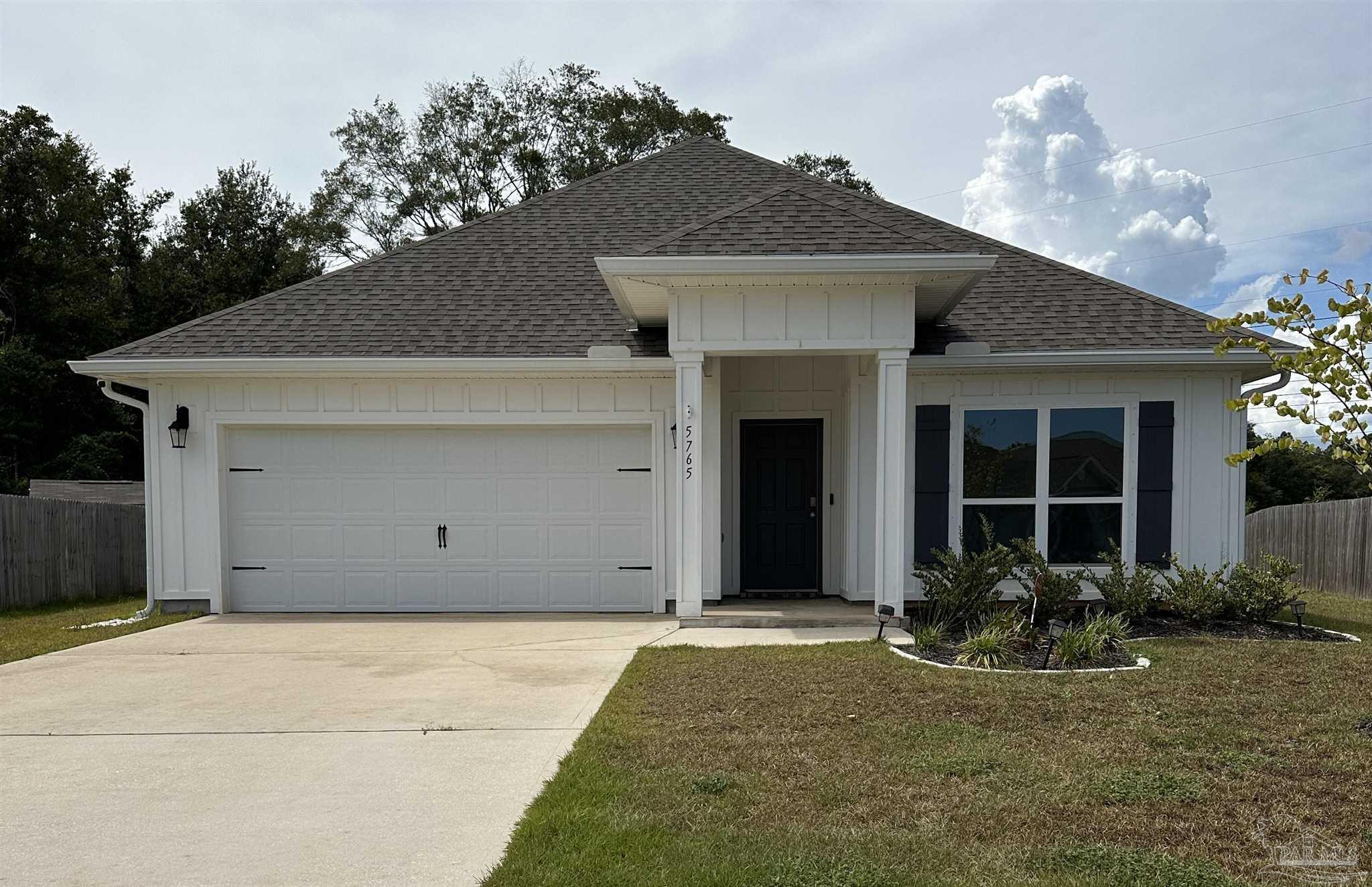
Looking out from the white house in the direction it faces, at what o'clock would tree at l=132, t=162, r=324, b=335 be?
The tree is roughly at 5 o'clock from the white house.

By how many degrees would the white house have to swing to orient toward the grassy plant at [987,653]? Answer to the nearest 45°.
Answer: approximately 45° to its left

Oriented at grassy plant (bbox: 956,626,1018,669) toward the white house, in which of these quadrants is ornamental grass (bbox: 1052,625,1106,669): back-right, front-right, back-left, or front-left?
back-right

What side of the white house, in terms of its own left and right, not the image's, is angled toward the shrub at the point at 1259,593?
left

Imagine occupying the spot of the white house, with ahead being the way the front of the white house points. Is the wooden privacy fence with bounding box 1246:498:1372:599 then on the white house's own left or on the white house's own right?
on the white house's own left

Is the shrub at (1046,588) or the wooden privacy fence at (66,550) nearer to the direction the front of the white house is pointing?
the shrub

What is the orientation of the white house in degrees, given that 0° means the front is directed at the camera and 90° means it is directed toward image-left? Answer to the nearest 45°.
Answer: approximately 0°

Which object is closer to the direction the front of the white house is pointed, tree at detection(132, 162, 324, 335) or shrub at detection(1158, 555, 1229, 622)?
the shrub

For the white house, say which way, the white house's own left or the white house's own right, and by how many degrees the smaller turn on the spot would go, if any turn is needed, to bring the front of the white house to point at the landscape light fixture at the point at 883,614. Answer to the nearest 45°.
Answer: approximately 45° to the white house's own left

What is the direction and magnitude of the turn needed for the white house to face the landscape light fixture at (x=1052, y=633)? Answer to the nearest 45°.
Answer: approximately 45° to its left

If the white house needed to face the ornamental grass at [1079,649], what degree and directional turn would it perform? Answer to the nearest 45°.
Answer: approximately 45° to its left

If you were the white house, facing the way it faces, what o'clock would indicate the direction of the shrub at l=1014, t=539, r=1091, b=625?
The shrub is roughly at 10 o'clock from the white house.
